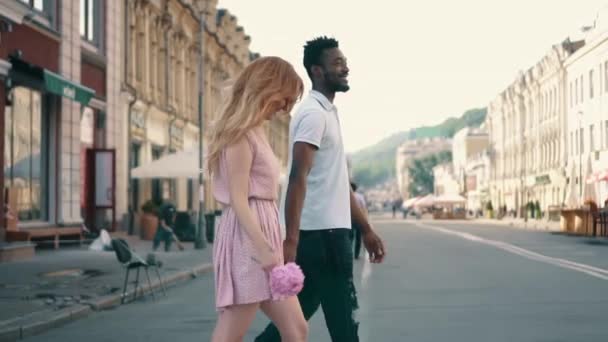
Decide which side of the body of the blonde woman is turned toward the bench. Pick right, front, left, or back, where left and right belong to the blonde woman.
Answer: left

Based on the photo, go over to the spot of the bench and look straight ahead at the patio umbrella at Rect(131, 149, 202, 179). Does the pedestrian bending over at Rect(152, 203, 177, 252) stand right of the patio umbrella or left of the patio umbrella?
right

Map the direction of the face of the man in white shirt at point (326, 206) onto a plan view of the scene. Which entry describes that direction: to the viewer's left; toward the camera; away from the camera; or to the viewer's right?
to the viewer's right

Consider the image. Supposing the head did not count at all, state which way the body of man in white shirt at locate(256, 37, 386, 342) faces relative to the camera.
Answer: to the viewer's right

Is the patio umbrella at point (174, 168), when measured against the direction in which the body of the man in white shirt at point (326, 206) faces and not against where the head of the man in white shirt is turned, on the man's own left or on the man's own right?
on the man's own left

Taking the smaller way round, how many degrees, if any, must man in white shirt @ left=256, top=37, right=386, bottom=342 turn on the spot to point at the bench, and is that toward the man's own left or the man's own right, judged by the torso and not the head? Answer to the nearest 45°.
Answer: approximately 90° to the man's own left

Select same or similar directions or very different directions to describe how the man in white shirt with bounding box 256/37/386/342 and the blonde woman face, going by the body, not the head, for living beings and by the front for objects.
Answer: same or similar directions

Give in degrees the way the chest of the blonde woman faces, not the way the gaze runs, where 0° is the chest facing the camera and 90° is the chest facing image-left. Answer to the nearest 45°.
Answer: approximately 270°

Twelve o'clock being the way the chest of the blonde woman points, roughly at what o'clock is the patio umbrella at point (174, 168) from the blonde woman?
The patio umbrella is roughly at 9 o'clock from the blonde woman.

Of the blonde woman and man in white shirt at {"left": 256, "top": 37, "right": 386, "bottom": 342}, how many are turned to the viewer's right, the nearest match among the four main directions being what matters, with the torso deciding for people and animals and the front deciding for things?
2

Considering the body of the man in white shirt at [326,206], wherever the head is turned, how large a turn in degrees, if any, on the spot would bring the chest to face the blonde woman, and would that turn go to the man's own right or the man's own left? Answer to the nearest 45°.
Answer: approximately 135° to the man's own right

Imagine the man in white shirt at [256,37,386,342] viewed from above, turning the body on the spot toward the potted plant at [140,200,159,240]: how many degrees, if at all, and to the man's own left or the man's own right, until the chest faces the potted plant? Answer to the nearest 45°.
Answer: approximately 90° to the man's own left

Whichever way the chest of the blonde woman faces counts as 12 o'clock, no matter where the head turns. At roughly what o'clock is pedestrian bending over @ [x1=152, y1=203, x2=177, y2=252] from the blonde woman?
The pedestrian bending over is roughly at 9 o'clock from the blonde woman.
